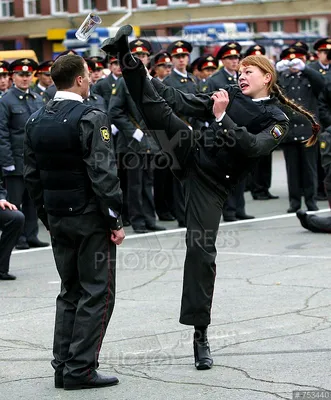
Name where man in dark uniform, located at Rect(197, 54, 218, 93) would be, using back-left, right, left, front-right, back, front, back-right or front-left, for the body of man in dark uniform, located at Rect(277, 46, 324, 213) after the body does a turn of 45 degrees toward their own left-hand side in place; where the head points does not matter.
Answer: back

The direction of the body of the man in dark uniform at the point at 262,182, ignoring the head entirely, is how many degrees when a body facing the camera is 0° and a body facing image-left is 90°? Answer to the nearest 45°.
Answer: approximately 315°

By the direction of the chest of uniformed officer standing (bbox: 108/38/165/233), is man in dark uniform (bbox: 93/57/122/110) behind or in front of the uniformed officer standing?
behind

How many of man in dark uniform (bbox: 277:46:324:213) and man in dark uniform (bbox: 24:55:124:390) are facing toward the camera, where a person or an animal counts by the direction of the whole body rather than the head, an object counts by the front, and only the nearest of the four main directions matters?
1

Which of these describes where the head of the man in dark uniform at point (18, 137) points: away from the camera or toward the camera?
toward the camera

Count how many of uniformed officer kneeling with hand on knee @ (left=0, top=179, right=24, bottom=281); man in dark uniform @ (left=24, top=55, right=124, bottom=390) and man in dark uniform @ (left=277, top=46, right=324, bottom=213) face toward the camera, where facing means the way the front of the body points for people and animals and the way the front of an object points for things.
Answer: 1

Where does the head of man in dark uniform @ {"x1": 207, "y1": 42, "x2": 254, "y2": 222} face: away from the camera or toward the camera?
toward the camera

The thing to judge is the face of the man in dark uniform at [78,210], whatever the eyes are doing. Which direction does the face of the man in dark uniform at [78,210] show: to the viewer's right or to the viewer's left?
to the viewer's right

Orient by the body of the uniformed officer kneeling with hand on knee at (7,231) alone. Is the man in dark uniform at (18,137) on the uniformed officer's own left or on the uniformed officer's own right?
on the uniformed officer's own left

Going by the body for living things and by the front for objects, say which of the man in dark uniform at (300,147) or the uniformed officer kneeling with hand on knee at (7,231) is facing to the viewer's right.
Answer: the uniformed officer kneeling with hand on knee

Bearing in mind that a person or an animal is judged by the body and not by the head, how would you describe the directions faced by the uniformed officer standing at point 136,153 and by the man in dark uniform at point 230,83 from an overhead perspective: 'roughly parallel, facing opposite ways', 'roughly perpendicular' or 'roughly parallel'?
roughly parallel

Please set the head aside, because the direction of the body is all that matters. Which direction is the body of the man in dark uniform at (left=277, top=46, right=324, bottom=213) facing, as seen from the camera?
toward the camera

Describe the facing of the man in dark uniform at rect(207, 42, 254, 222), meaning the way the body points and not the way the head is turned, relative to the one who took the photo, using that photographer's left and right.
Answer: facing the viewer and to the right of the viewer

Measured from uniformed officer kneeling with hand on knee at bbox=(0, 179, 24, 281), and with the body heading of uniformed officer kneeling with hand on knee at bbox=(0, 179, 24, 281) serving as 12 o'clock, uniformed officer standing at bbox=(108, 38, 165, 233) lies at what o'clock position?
uniformed officer standing at bbox=(108, 38, 165, 233) is roughly at 10 o'clock from uniformed officer kneeling with hand on knee at bbox=(0, 179, 24, 281).

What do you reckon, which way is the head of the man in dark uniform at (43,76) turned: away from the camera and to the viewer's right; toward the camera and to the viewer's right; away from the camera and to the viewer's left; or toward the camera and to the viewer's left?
toward the camera and to the viewer's right

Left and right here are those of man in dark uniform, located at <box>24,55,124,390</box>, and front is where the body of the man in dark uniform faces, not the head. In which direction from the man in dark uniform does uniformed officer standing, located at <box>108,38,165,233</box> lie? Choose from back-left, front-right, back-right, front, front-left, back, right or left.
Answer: front-left

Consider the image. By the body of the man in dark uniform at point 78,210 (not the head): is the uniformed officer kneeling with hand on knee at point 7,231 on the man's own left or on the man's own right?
on the man's own left

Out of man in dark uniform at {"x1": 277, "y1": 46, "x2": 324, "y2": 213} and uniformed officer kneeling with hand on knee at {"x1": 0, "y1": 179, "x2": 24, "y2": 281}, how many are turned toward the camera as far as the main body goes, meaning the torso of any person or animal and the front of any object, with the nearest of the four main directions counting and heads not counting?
1

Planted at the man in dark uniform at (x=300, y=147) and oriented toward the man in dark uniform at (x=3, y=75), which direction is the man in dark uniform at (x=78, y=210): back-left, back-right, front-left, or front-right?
front-left

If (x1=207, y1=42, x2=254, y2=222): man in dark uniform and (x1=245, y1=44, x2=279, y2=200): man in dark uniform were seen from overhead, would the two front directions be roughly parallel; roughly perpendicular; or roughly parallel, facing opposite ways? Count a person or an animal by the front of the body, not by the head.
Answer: roughly parallel

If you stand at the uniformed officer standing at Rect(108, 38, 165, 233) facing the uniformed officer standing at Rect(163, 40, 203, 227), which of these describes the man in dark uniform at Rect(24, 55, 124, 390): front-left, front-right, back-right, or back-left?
back-right

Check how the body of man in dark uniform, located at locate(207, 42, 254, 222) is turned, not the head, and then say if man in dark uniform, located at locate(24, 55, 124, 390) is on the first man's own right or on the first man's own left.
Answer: on the first man's own right
